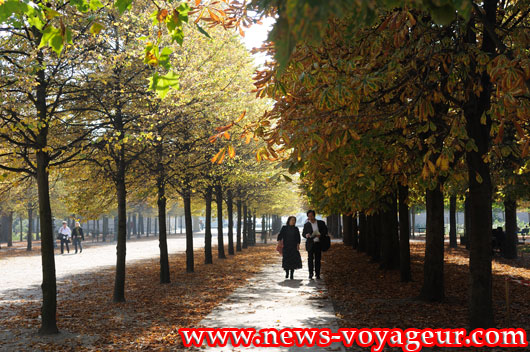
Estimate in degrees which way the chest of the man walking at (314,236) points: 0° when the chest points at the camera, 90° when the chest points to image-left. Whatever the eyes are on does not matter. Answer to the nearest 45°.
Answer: approximately 0°

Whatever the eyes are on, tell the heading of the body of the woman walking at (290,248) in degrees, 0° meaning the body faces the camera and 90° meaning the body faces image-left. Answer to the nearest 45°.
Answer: approximately 0°

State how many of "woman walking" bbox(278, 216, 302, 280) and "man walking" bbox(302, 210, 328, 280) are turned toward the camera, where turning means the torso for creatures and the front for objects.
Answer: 2
